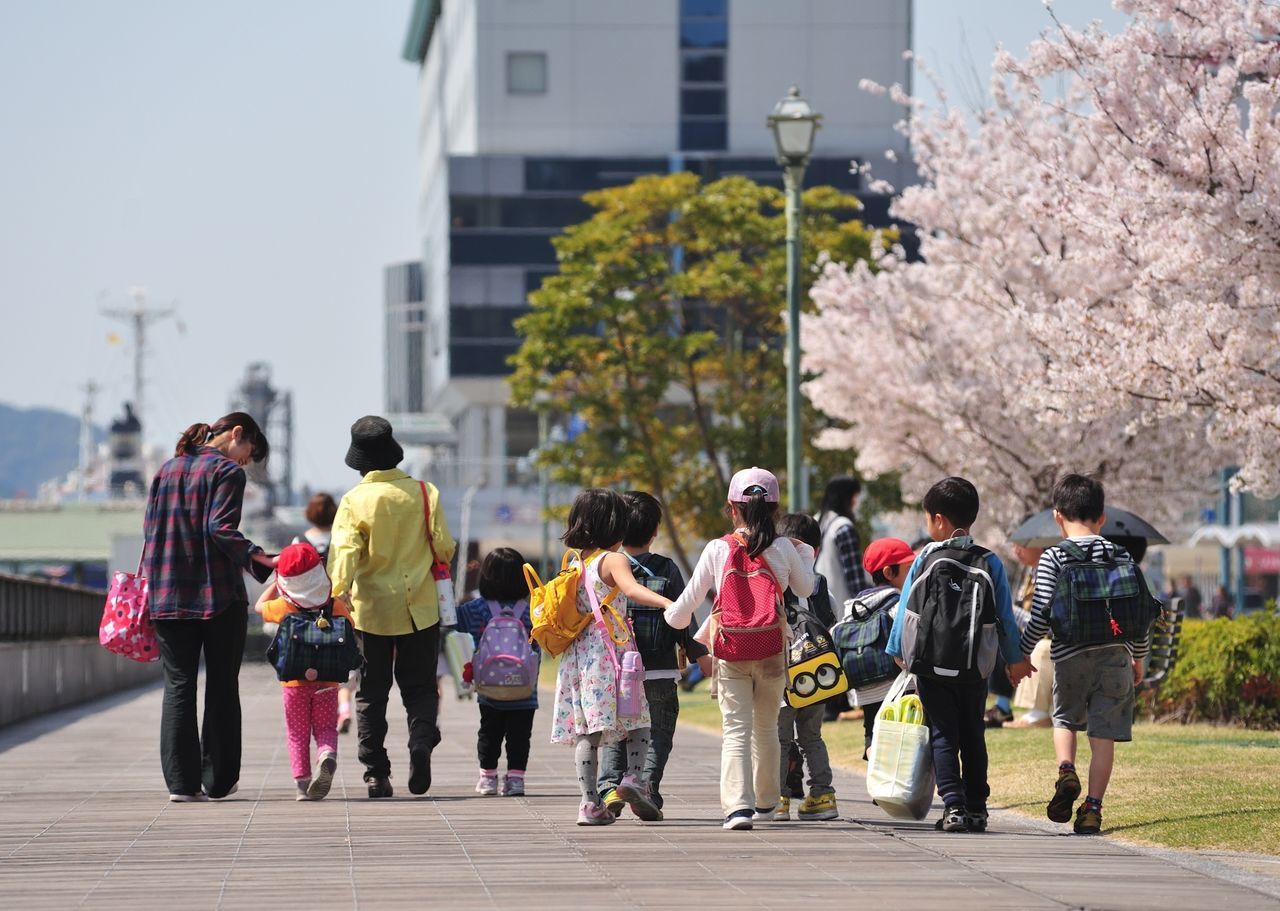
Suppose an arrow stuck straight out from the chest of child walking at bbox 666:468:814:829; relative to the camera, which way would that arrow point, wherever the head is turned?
away from the camera

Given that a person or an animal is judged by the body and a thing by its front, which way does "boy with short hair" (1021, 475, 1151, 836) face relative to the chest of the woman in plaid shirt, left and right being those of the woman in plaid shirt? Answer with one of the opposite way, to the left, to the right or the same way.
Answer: the same way

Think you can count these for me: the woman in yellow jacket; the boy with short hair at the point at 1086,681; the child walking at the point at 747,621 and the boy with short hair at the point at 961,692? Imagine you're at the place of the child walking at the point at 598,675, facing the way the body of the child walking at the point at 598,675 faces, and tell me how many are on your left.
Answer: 1

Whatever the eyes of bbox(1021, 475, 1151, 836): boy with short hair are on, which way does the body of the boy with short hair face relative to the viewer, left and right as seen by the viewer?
facing away from the viewer

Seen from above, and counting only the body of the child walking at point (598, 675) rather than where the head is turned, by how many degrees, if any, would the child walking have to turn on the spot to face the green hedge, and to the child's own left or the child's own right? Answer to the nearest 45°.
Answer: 0° — they already face it

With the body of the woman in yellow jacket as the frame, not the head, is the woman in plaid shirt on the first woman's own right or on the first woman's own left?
on the first woman's own left

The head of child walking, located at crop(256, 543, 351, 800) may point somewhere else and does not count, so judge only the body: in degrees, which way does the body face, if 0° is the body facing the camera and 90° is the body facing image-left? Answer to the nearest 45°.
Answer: approximately 180°

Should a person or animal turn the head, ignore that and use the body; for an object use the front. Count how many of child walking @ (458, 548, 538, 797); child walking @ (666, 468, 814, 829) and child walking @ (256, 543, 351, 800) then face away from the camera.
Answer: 3

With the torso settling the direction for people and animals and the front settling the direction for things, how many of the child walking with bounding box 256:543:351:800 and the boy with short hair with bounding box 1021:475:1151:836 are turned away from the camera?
2

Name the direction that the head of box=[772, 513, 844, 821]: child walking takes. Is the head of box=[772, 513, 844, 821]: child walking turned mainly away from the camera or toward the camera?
away from the camera

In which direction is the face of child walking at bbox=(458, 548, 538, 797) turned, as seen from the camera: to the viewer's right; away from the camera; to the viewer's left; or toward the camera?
away from the camera

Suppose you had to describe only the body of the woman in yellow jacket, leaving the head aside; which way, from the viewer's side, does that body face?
away from the camera

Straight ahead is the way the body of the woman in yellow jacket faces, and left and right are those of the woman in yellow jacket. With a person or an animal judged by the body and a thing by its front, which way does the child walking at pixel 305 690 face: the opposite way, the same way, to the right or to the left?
the same way

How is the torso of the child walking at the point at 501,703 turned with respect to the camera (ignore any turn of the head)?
away from the camera

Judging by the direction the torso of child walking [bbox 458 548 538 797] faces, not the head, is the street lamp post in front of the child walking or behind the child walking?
in front

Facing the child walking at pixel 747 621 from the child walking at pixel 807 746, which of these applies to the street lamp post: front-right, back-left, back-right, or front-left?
back-right

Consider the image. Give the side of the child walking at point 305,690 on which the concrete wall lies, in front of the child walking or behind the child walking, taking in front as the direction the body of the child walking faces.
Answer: in front
